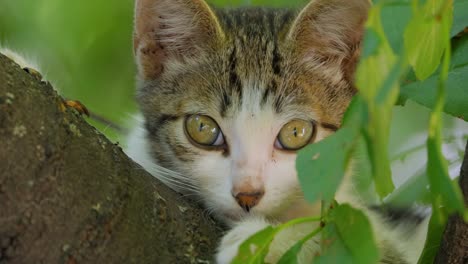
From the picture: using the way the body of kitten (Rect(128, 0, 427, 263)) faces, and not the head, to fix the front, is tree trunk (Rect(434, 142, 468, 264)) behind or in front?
behind

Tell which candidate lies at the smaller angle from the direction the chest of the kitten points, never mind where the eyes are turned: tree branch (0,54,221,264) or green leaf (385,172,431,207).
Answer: the tree branch

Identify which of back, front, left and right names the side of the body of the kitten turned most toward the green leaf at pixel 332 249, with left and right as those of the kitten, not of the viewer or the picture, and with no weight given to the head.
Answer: front

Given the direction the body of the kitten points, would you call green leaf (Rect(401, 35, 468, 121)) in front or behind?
in front

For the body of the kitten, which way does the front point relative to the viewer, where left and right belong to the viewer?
facing the viewer

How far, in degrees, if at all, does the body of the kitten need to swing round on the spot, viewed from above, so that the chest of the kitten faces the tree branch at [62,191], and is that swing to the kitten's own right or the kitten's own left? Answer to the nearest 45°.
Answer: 0° — it already faces it

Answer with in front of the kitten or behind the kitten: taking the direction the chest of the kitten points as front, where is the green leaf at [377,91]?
in front

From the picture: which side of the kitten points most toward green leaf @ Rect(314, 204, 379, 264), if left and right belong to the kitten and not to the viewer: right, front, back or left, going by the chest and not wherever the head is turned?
front

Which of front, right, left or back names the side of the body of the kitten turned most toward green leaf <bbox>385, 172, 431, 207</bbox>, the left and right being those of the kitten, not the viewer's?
left
